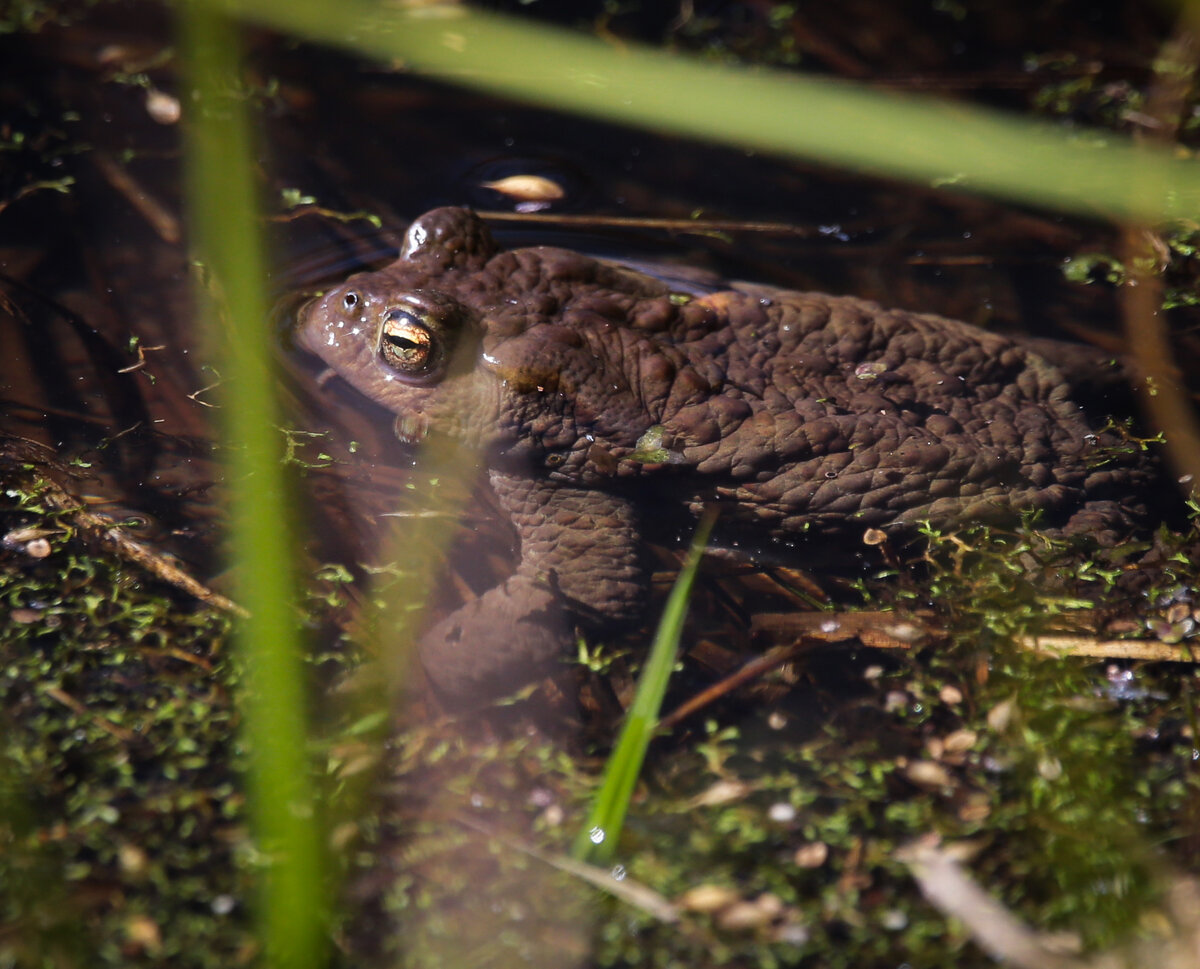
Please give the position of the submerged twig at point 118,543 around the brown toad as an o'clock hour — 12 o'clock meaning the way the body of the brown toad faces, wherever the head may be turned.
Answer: The submerged twig is roughly at 11 o'clock from the brown toad.

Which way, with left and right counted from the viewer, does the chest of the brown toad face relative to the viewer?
facing to the left of the viewer

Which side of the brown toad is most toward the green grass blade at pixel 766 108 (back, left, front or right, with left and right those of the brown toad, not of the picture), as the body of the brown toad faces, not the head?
left

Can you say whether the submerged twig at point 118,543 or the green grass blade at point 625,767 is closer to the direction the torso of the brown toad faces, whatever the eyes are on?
the submerged twig

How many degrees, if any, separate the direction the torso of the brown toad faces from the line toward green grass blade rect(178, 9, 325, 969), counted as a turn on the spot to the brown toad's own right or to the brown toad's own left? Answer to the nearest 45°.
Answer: approximately 45° to the brown toad's own left

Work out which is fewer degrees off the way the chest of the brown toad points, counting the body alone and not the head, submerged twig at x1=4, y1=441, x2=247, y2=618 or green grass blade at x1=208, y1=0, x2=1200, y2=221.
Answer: the submerged twig

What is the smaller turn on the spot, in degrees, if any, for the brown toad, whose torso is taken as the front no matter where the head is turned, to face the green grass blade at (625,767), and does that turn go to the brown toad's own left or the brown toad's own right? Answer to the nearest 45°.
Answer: approximately 90° to the brown toad's own left
